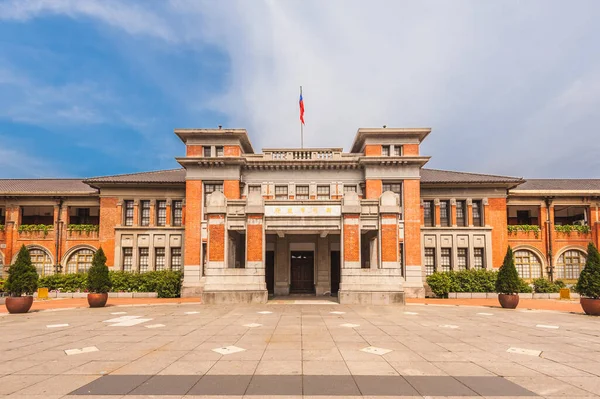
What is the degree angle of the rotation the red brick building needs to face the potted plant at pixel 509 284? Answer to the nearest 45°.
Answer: approximately 45° to its left

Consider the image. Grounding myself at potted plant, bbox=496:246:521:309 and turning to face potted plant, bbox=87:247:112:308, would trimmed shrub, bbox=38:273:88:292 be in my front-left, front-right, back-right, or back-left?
front-right

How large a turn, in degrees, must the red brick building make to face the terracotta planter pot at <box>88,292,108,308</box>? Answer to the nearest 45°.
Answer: approximately 45° to its right

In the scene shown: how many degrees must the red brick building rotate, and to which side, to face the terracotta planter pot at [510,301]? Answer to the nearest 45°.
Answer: approximately 45° to its left

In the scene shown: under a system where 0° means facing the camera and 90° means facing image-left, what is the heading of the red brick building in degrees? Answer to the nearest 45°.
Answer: approximately 0°

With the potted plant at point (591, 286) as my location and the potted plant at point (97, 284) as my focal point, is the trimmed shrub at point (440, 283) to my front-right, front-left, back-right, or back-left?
front-right

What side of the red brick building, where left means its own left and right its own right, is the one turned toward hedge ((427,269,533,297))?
left

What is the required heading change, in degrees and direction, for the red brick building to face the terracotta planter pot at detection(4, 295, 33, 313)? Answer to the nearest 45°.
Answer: approximately 45° to its right
